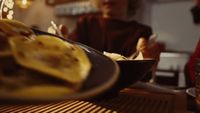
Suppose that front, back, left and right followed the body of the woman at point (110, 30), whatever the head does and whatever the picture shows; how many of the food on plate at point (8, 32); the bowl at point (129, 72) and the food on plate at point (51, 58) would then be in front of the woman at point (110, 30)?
3

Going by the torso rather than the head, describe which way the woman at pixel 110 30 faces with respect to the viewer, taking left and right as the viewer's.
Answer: facing the viewer

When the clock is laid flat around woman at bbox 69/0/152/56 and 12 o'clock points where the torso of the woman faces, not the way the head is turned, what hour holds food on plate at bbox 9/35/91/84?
The food on plate is roughly at 12 o'clock from the woman.

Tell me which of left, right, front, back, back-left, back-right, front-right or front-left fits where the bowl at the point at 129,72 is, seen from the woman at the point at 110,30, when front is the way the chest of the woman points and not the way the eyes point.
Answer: front

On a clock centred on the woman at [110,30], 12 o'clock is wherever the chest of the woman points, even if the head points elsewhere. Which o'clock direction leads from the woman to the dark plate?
The dark plate is roughly at 12 o'clock from the woman.

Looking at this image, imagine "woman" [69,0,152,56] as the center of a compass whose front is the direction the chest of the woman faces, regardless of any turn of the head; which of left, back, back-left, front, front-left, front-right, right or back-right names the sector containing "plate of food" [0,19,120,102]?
front

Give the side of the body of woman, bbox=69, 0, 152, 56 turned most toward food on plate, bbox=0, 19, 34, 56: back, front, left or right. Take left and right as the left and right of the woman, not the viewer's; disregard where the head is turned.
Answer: front
